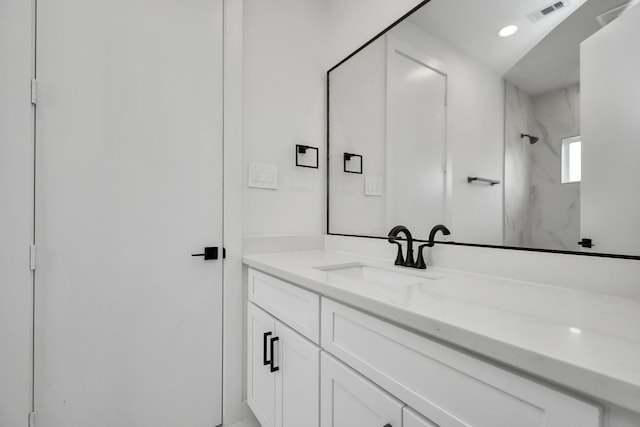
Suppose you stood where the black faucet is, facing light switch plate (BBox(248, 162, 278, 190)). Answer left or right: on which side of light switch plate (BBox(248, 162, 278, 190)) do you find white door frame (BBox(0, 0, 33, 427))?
left

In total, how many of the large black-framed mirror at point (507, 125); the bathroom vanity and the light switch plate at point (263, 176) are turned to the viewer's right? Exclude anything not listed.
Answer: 0

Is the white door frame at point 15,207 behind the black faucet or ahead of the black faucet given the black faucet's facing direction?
ahead

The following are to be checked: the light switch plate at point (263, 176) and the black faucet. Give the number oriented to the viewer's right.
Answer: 0

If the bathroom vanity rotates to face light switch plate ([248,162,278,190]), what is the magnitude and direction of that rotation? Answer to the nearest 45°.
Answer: approximately 90° to its right

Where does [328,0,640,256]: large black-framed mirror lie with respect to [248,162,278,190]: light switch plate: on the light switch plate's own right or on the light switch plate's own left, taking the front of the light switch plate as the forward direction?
on the light switch plate's own left

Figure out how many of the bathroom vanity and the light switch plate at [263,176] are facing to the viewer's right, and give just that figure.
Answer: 0

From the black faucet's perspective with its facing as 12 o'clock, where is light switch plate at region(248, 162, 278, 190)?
The light switch plate is roughly at 2 o'clock from the black faucet.

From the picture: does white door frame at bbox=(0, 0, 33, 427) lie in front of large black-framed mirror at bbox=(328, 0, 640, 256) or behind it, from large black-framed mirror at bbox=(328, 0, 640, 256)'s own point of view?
in front

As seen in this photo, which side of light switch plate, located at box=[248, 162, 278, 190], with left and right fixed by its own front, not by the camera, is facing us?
front

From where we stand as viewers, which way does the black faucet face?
facing the viewer and to the left of the viewer
